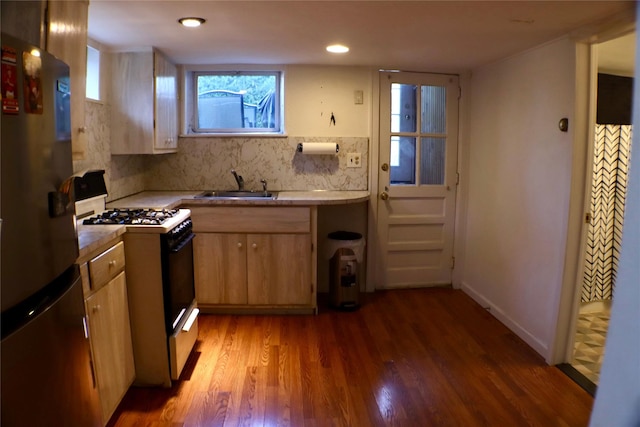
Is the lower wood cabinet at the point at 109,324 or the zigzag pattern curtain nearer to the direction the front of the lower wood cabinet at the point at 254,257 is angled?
the lower wood cabinet

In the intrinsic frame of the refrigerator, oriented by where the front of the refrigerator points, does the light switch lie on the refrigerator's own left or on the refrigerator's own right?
on the refrigerator's own left

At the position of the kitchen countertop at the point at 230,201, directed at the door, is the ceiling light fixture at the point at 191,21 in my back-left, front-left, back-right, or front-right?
back-right

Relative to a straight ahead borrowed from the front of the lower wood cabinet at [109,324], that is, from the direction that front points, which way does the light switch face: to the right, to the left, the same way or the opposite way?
to the right

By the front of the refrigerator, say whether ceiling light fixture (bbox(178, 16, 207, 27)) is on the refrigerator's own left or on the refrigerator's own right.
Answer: on the refrigerator's own left

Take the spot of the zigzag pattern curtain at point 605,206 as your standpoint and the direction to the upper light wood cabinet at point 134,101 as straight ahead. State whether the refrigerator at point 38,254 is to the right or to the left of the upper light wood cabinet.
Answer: left
